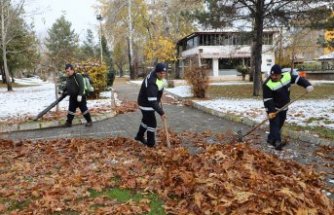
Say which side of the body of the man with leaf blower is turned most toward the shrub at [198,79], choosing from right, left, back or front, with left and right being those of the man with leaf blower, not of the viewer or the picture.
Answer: back

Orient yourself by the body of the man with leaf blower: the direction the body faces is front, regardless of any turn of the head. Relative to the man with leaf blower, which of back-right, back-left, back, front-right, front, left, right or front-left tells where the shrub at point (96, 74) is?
back-right

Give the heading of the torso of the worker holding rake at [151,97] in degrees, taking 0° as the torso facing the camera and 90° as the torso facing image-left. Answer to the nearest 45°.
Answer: approximately 315°

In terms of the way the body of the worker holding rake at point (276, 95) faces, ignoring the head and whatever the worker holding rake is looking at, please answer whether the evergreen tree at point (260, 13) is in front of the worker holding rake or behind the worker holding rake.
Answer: behind

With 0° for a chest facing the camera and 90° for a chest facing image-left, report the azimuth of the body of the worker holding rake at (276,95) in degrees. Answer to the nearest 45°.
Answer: approximately 0°

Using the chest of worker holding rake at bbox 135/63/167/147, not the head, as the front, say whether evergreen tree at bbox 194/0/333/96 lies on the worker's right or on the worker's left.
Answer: on the worker's left

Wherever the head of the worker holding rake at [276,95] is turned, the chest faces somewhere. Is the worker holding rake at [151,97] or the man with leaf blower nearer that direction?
the worker holding rake
